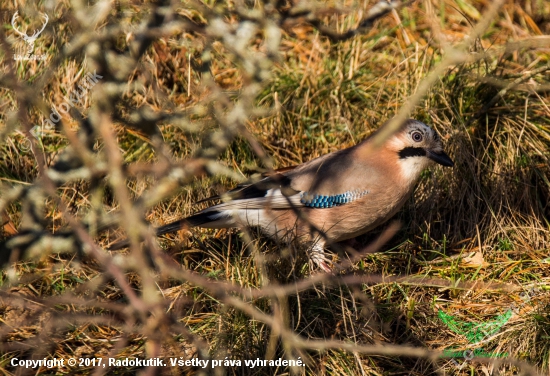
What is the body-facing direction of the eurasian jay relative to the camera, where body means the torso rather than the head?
to the viewer's right
